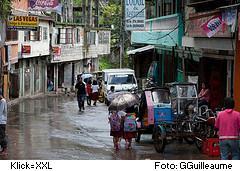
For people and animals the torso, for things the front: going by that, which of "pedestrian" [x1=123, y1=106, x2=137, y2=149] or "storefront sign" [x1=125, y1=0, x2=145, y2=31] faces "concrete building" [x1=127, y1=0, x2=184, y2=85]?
the pedestrian

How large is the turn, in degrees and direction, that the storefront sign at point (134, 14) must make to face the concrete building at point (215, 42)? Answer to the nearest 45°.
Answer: approximately 45° to its left

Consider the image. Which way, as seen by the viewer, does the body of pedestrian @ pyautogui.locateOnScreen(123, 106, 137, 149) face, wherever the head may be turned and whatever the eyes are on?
away from the camera

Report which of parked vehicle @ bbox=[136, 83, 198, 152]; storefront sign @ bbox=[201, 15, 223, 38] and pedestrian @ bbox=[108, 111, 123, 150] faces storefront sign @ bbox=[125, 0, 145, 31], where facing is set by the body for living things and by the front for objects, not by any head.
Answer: the pedestrian

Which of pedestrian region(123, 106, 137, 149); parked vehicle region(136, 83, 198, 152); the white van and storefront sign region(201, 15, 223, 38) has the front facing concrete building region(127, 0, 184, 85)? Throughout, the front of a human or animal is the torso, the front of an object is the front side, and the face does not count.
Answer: the pedestrian

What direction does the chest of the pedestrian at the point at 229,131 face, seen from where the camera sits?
away from the camera

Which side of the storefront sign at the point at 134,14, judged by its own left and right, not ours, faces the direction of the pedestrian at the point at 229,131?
front

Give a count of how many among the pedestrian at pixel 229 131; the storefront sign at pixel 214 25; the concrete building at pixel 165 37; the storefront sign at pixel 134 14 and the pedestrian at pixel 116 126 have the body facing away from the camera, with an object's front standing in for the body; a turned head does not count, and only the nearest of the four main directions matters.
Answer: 2

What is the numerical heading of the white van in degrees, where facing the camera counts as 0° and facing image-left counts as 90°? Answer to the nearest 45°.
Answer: approximately 0°
